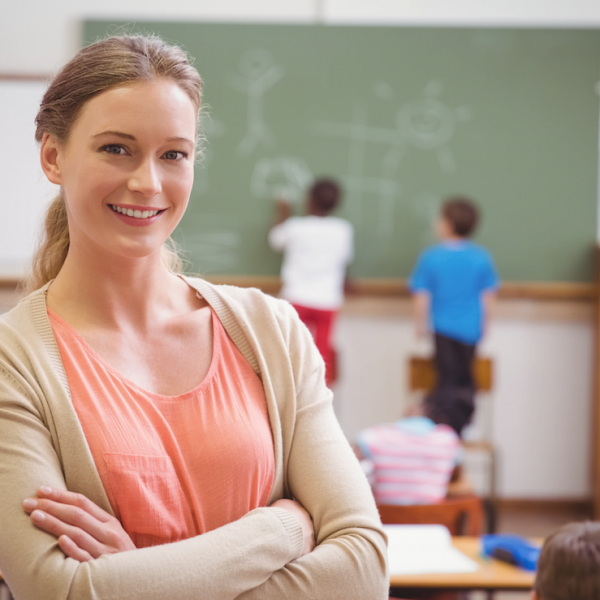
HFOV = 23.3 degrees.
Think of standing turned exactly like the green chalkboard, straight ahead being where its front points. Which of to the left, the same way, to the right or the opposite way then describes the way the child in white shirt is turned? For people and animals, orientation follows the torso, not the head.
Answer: the opposite way

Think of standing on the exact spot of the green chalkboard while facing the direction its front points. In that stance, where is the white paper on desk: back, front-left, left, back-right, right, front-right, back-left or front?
front

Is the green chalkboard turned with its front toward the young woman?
yes

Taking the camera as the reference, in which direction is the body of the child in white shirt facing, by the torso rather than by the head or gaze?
away from the camera

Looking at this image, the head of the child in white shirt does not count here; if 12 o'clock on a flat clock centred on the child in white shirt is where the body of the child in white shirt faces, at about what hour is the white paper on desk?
The white paper on desk is roughly at 6 o'clock from the child in white shirt.

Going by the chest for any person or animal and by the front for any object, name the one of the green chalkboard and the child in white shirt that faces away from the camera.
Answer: the child in white shirt

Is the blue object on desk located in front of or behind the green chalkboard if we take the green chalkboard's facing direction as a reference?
in front

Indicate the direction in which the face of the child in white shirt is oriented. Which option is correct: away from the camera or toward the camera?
away from the camera

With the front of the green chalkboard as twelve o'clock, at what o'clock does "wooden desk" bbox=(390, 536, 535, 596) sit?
The wooden desk is roughly at 12 o'clock from the green chalkboard.

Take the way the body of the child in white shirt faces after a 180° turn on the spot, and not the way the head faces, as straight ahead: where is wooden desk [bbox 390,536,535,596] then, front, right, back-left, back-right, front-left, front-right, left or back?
front

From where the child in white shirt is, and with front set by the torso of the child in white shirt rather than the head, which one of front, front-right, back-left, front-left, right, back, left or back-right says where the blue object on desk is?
back

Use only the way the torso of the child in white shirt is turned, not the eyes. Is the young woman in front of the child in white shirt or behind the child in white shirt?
behind

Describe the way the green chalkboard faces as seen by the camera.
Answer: facing the viewer

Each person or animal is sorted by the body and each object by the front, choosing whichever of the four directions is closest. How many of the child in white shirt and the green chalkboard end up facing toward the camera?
1
